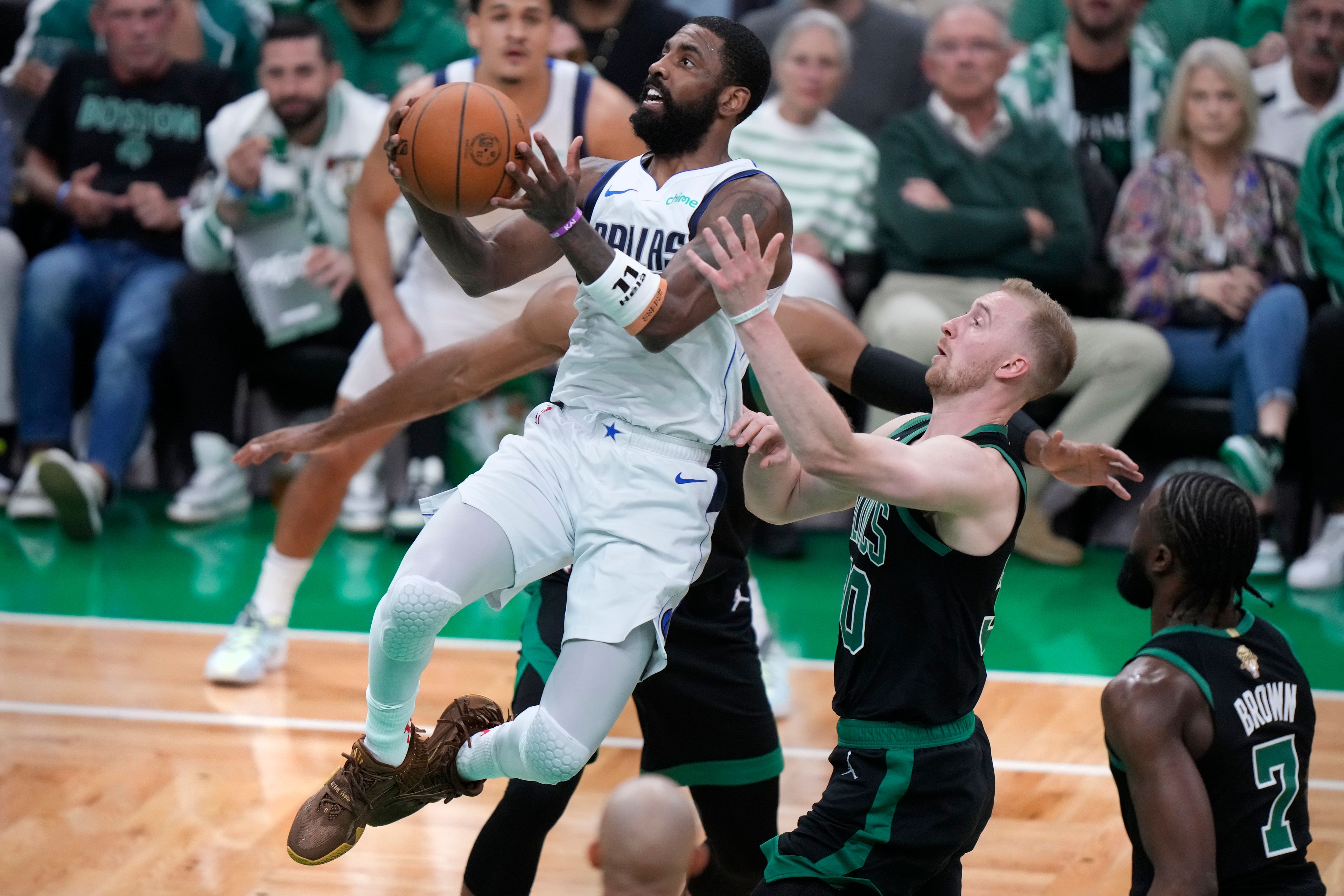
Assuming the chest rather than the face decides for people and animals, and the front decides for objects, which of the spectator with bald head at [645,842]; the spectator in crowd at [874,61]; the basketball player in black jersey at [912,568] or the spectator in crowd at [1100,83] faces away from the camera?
the spectator with bald head at [645,842]

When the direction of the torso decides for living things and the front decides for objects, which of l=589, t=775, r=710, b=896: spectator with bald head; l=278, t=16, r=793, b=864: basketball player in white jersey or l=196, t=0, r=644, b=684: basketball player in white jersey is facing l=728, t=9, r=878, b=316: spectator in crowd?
l=589, t=775, r=710, b=896: spectator with bald head

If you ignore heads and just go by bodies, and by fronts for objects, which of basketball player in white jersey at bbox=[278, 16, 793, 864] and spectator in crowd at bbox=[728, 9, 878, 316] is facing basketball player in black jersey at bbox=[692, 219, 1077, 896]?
the spectator in crowd

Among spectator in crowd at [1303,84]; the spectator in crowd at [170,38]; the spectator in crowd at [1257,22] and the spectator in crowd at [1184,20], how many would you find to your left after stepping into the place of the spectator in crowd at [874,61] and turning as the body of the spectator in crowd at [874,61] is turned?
3

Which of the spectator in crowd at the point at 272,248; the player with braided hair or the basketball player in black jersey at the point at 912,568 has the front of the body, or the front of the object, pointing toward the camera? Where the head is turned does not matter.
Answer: the spectator in crowd

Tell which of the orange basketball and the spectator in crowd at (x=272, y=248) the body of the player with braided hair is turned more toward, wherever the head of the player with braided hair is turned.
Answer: the spectator in crowd

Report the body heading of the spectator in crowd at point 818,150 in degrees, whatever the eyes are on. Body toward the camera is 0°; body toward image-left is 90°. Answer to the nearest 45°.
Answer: approximately 0°

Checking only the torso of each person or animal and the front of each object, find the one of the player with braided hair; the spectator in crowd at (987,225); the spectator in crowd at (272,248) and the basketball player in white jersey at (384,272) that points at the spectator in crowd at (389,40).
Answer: the player with braided hair

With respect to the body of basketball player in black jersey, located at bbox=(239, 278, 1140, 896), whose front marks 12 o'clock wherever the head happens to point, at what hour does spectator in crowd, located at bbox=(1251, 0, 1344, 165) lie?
The spectator in crowd is roughly at 7 o'clock from the basketball player in black jersey.

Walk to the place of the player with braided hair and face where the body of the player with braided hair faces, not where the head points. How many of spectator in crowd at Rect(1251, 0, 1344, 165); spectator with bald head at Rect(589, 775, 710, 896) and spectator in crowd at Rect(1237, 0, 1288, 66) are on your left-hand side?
1

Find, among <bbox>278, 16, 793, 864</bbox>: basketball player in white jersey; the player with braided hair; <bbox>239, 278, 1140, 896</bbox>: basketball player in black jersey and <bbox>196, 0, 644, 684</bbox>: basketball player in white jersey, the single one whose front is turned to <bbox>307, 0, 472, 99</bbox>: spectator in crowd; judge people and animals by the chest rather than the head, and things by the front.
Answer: the player with braided hair
